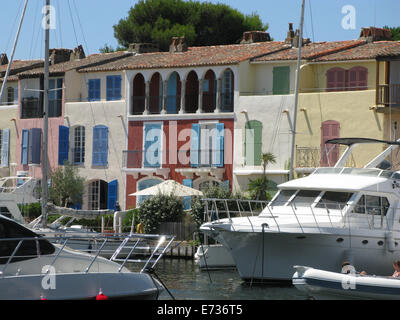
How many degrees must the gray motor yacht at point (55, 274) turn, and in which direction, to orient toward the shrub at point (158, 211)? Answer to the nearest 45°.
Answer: approximately 90° to its left

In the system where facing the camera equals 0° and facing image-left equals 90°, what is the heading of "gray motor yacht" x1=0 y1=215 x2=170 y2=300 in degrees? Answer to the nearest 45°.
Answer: approximately 270°

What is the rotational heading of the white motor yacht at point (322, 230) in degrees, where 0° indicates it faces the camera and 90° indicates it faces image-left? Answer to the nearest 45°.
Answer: approximately 45°

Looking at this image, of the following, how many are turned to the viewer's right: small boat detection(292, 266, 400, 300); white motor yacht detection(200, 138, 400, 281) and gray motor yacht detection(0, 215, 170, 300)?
1

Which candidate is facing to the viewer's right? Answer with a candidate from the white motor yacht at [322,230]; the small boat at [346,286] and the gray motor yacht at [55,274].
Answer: the gray motor yacht at [55,274]

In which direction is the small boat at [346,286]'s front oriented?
to the viewer's left

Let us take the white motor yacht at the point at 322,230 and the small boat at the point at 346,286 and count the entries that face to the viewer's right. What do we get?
0

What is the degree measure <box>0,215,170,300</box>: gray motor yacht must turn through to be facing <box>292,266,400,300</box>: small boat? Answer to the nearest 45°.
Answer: approximately 45° to its left

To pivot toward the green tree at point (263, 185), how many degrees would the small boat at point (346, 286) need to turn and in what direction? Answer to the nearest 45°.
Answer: approximately 90° to its right

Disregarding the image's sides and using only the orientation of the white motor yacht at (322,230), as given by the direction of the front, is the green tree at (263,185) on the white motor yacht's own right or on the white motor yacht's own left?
on the white motor yacht's own right

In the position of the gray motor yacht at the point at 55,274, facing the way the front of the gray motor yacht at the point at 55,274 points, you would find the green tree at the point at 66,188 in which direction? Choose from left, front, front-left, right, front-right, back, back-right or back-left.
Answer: left
